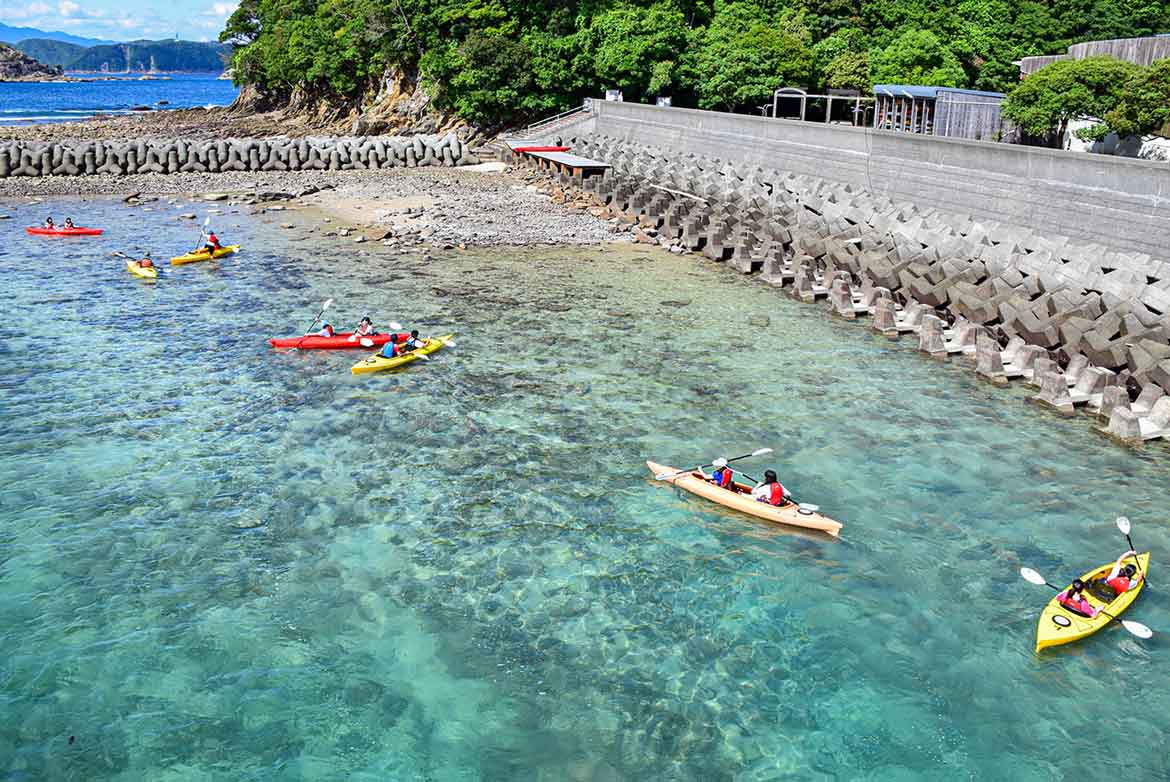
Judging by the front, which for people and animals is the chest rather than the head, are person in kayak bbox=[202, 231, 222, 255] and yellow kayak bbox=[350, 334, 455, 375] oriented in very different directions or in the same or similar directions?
same or similar directions

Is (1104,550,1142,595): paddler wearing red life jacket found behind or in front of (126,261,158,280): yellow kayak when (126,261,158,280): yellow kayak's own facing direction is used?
in front

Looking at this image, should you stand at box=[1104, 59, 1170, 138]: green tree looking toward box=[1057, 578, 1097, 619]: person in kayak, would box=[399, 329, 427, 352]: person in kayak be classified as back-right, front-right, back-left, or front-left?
front-right

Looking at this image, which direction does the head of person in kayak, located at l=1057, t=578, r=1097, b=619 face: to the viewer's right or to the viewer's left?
to the viewer's left
